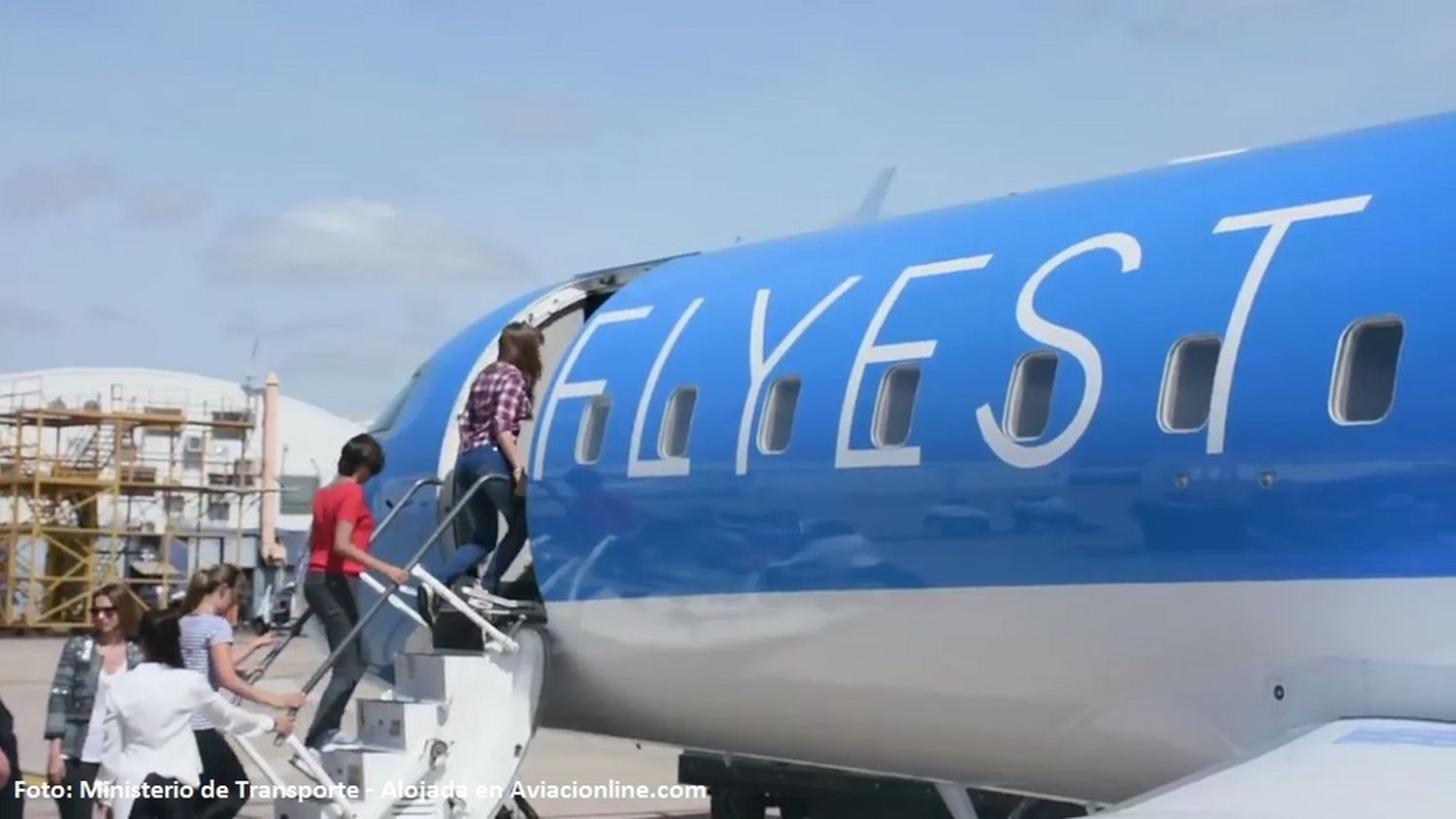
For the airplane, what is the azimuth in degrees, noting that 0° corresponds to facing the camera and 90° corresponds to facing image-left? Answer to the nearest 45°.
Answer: approximately 135°

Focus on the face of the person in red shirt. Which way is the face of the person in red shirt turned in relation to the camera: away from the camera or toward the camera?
away from the camera

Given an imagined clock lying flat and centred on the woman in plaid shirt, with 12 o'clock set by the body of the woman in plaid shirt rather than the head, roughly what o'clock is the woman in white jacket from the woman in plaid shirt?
The woman in white jacket is roughly at 6 o'clock from the woman in plaid shirt.

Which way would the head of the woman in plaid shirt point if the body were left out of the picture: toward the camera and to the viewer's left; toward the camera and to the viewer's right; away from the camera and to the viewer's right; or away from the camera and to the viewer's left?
away from the camera and to the viewer's right

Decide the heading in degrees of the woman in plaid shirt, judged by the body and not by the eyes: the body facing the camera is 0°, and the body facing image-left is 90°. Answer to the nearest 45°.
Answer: approximately 225°

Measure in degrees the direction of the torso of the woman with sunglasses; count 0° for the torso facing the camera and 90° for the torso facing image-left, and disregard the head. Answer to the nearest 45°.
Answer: approximately 315°

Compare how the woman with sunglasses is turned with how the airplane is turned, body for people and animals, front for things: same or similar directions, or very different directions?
very different directions

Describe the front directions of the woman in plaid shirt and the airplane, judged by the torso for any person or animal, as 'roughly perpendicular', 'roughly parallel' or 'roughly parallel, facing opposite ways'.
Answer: roughly perpendicular
